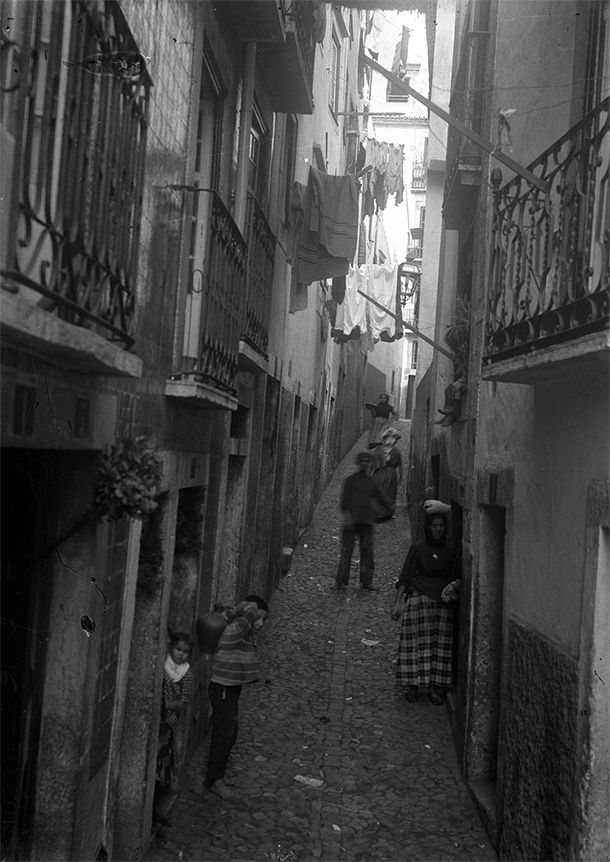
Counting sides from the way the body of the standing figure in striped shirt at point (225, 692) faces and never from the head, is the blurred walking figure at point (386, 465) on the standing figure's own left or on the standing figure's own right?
on the standing figure's own left

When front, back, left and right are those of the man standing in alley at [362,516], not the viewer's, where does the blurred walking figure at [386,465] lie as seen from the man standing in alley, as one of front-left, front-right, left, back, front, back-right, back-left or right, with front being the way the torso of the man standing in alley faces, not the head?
back

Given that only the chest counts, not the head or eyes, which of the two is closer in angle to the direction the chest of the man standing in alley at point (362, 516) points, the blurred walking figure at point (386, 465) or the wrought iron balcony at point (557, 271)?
the wrought iron balcony

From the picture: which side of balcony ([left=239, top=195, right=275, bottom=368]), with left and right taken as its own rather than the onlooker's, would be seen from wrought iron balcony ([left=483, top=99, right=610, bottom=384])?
right

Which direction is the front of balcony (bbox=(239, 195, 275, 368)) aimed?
to the viewer's right

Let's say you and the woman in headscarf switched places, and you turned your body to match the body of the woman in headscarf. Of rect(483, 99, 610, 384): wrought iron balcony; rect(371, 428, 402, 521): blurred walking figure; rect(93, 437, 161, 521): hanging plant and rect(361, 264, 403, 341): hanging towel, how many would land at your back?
2

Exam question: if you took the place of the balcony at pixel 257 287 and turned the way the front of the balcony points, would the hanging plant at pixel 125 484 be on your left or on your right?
on your right

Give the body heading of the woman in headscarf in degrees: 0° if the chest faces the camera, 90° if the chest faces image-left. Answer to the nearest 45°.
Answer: approximately 0°
